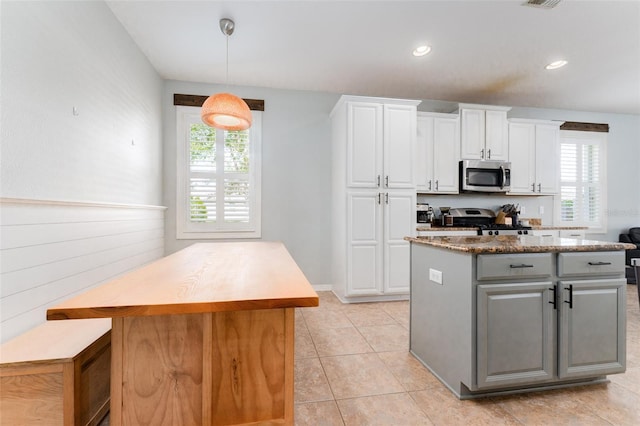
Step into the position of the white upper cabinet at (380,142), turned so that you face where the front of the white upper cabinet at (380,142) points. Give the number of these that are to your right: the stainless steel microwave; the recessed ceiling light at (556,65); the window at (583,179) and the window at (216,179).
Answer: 1

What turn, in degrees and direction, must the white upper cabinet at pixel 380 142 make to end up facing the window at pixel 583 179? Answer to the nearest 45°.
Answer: approximately 135° to its left

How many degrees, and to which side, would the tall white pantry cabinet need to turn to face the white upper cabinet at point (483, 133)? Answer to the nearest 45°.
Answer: approximately 135° to its left

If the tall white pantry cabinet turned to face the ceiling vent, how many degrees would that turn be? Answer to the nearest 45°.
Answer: approximately 45° to its left

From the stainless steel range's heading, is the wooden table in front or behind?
in front

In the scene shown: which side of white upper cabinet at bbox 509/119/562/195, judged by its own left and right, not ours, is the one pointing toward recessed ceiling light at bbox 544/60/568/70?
front

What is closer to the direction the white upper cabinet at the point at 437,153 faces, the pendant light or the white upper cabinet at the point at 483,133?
the pendant light

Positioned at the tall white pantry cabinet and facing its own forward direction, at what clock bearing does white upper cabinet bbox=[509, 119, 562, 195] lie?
The white upper cabinet is roughly at 8 o'clock from the tall white pantry cabinet.

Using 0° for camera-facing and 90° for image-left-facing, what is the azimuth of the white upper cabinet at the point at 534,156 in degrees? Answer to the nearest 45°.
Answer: approximately 0°

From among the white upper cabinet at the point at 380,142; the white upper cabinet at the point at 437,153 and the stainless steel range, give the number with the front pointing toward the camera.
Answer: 3

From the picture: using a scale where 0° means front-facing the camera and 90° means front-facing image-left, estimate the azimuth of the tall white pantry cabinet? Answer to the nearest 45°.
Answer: approximately 0°
